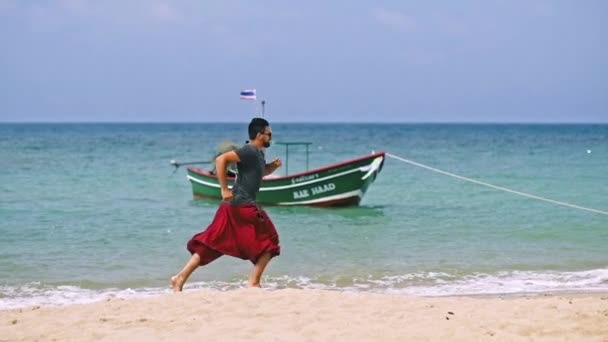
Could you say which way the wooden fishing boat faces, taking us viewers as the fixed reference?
facing to the right of the viewer
